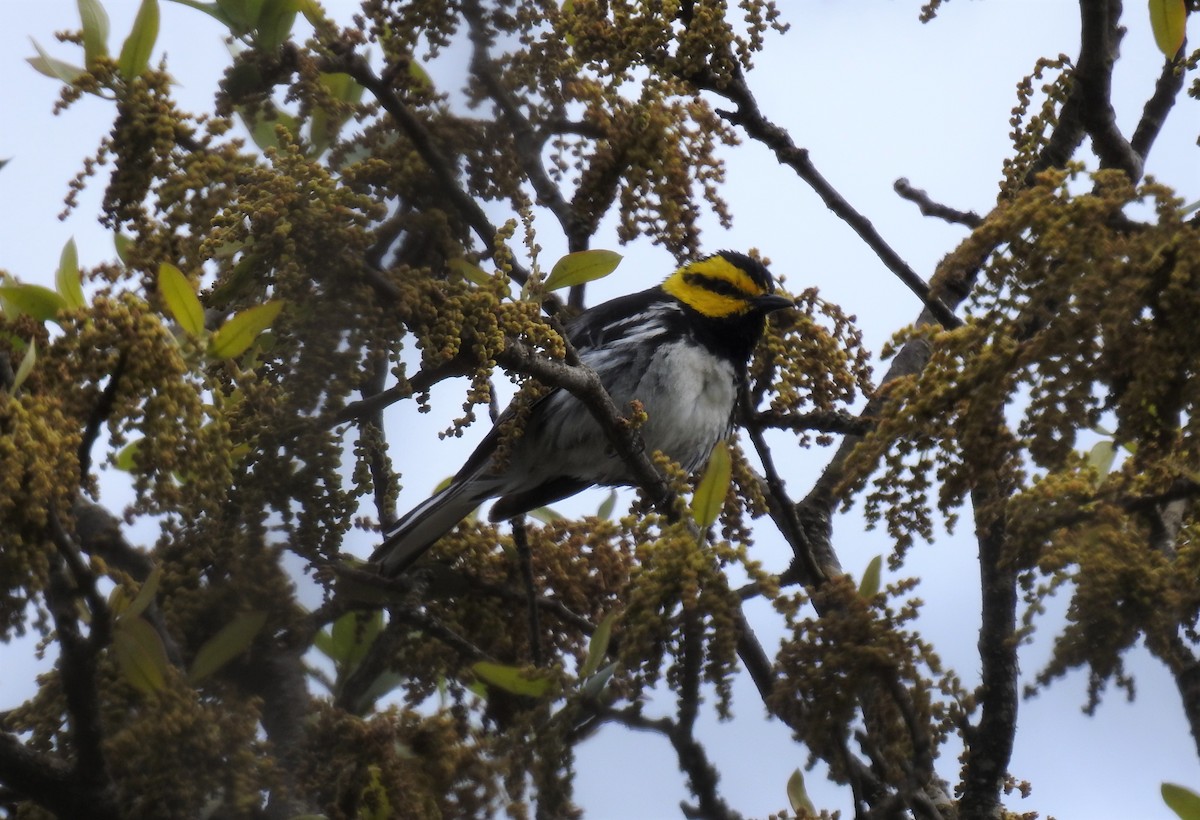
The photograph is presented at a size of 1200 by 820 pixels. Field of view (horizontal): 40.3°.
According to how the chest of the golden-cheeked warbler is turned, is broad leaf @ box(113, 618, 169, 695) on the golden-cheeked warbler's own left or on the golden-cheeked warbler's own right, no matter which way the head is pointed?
on the golden-cheeked warbler's own right

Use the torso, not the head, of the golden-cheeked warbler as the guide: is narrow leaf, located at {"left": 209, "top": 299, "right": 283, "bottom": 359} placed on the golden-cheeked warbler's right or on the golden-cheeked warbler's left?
on the golden-cheeked warbler's right

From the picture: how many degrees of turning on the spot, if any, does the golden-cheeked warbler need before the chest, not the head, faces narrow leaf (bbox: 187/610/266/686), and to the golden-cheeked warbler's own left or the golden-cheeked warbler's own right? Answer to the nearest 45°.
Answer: approximately 90° to the golden-cheeked warbler's own right

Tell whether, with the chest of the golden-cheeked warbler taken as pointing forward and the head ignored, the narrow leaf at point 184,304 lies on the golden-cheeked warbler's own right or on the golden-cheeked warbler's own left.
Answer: on the golden-cheeked warbler's own right

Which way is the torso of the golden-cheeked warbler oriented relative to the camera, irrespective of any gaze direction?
to the viewer's right
